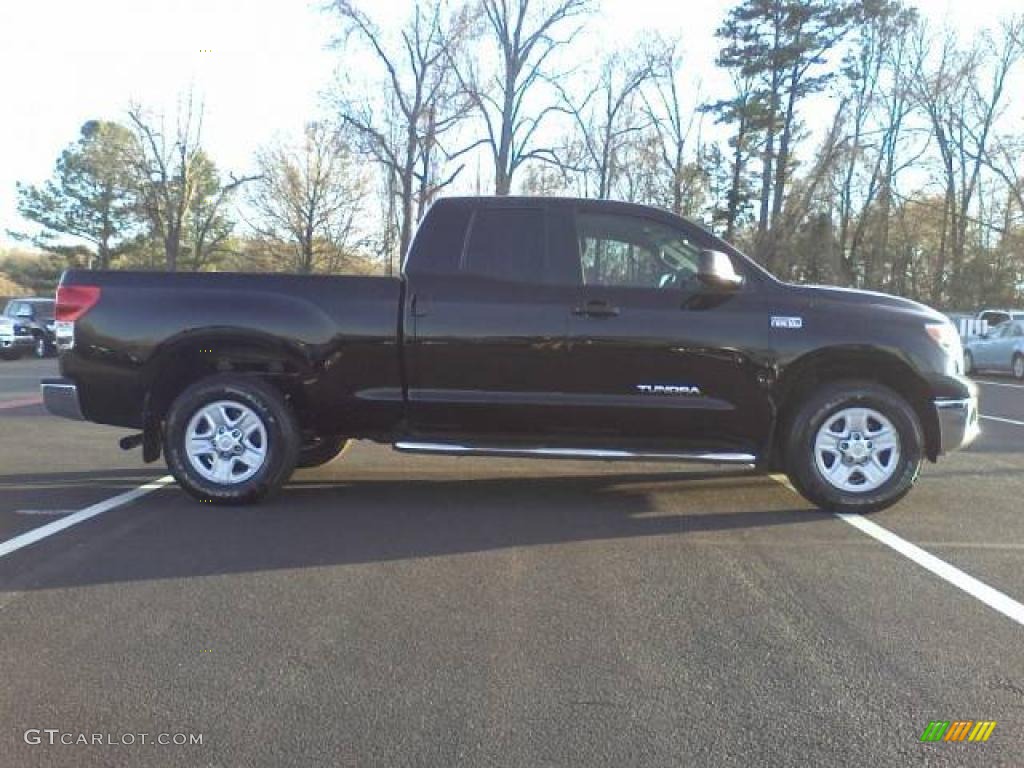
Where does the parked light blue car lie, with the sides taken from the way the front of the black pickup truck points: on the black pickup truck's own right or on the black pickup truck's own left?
on the black pickup truck's own left

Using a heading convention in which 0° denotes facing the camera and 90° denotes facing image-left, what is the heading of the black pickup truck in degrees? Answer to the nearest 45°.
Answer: approximately 270°
